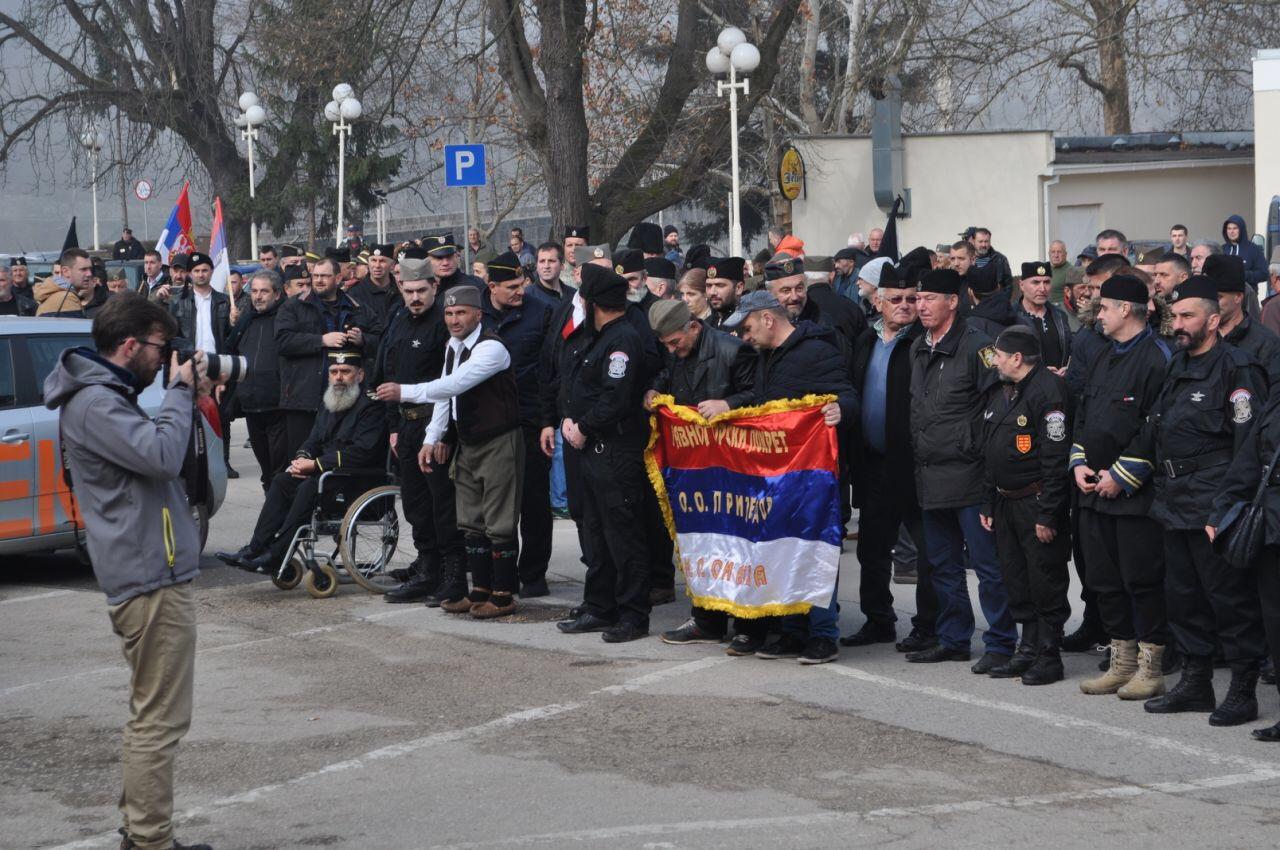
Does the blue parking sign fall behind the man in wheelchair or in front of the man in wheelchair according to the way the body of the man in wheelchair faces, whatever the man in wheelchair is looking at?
behind

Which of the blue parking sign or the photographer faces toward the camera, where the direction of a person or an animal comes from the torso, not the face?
the blue parking sign

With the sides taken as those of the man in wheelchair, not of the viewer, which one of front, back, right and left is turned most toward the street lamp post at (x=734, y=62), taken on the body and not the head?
back

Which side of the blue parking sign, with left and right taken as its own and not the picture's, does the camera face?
front

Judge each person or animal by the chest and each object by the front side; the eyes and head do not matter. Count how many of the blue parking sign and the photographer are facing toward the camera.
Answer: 1

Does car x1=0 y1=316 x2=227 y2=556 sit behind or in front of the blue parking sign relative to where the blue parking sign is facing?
in front

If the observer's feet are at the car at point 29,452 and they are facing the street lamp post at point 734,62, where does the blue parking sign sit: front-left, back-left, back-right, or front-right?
front-left

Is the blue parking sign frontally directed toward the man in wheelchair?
yes

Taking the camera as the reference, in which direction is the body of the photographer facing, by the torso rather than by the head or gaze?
to the viewer's right

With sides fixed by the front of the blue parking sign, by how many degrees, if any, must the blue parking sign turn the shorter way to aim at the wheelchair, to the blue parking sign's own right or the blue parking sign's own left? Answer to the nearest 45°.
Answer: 0° — it already faces it

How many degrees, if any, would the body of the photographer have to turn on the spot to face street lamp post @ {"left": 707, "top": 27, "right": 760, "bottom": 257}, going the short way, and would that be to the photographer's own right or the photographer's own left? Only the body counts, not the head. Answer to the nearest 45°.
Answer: approximately 45° to the photographer's own left

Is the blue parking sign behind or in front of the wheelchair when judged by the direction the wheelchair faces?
behind

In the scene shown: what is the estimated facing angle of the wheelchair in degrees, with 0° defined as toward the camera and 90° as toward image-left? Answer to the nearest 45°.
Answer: approximately 45°
